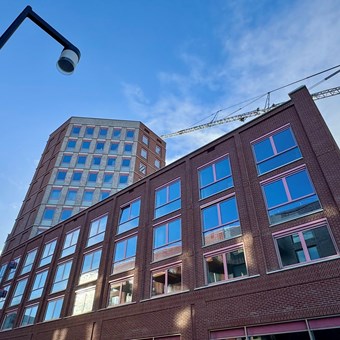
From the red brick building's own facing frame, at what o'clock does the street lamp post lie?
The street lamp post is roughly at 11 o'clock from the red brick building.

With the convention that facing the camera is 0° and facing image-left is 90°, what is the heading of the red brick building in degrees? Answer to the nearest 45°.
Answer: approximately 45°

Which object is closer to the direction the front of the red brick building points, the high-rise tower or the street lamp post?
the street lamp post

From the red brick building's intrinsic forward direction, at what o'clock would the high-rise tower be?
The high-rise tower is roughly at 3 o'clock from the red brick building.

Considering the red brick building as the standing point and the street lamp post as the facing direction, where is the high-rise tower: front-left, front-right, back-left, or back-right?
back-right
